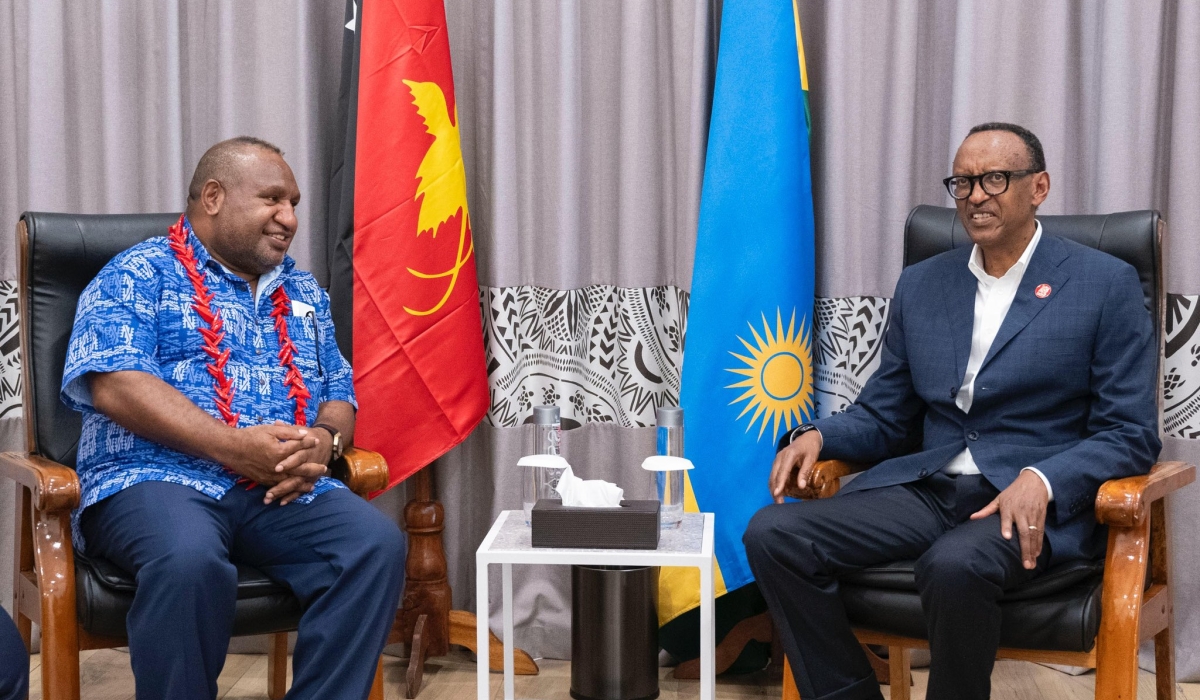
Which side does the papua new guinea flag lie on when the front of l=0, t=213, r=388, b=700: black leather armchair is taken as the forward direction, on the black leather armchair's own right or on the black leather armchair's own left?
on the black leather armchair's own left

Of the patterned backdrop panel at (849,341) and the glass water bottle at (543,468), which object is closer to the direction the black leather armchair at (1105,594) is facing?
the glass water bottle

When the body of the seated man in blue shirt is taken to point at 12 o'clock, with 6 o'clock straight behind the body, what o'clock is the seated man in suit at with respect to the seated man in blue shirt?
The seated man in suit is roughly at 11 o'clock from the seated man in blue shirt.

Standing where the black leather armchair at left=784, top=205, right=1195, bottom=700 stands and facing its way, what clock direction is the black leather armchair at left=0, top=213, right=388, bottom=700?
the black leather armchair at left=0, top=213, right=388, bottom=700 is roughly at 1 o'clock from the black leather armchair at left=784, top=205, right=1195, bottom=700.

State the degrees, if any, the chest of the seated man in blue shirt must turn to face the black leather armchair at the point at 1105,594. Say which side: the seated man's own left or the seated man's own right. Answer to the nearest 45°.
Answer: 0° — they already face it

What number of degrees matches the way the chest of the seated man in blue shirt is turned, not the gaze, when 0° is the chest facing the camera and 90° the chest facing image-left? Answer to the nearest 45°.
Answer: approximately 315°
